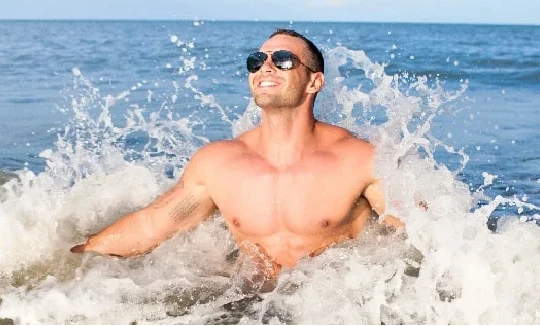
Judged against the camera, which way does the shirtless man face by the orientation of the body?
toward the camera
